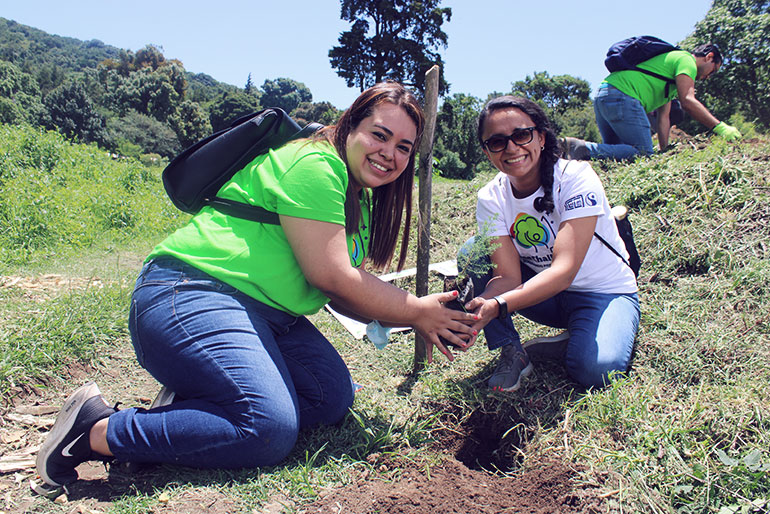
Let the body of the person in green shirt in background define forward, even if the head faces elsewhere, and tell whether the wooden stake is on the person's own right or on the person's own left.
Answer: on the person's own right

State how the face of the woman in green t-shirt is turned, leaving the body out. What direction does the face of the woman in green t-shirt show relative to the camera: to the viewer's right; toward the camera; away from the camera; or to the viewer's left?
toward the camera

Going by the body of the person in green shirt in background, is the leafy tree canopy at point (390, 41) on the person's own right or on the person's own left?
on the person's own left

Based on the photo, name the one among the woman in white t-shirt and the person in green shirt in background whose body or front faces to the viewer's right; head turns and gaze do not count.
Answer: the person in green shirt in background

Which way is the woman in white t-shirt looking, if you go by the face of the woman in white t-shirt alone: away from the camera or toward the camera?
toward the camera

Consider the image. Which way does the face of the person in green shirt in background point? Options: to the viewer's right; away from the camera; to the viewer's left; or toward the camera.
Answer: to the viewer's right

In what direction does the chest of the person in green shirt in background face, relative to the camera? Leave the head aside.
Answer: to the viewer's right

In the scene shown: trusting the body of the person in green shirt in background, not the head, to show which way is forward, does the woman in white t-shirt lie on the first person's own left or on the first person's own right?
on the first person's own right

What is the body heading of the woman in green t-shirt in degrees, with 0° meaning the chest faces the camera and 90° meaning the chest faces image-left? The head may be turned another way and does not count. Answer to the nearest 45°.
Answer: approximately 270°

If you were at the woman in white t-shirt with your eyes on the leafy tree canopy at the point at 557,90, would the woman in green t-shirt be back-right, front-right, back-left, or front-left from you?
back-left
